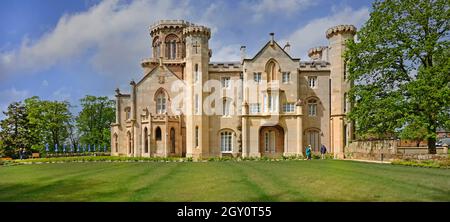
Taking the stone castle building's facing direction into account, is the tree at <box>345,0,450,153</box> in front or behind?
in front

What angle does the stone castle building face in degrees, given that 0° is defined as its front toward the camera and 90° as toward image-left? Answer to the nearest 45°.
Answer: approximately 0°

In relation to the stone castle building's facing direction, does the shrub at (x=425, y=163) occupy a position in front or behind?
in front

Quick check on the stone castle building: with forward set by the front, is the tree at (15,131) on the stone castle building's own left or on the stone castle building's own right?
on the stone castle building's own right
